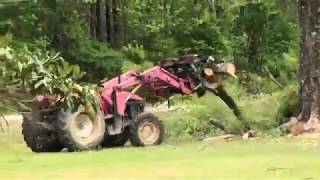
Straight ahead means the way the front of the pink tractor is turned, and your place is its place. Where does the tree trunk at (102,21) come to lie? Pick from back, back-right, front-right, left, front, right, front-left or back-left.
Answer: front-left

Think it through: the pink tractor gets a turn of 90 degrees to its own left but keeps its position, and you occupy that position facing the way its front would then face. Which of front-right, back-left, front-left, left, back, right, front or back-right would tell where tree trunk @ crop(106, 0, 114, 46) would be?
front-right

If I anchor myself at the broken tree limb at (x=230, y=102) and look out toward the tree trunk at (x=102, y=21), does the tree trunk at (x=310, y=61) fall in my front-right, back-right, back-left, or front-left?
back-right

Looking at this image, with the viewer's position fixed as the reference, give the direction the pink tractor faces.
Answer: facing away from the viewer and to the right of the viewer

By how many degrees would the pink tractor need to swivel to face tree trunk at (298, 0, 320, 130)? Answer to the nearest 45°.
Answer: approximately 45° to its right
